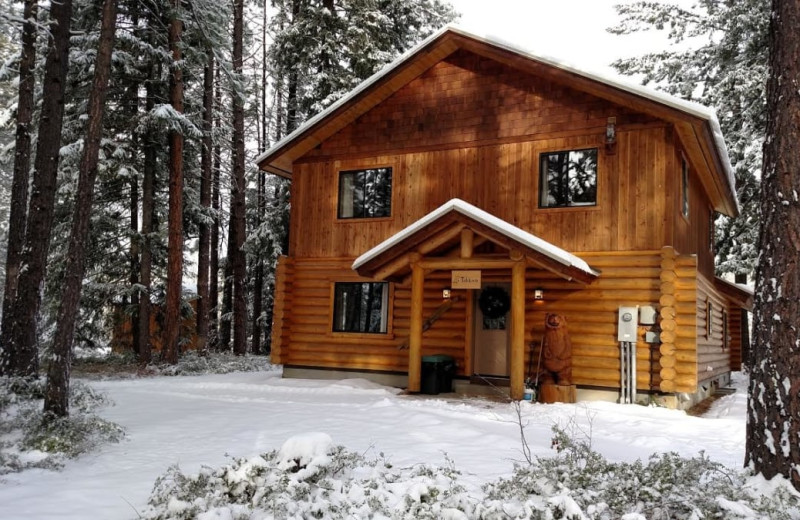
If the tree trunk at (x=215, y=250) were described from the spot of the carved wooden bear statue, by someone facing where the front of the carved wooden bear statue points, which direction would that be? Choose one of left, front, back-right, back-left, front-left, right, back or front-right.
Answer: back-right

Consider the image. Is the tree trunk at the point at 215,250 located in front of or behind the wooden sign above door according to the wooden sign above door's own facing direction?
behind

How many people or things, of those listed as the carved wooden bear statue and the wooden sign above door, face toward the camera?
2

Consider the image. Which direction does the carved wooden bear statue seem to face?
toward the camera

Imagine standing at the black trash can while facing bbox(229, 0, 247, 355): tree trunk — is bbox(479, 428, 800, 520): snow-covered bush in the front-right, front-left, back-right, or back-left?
back-left

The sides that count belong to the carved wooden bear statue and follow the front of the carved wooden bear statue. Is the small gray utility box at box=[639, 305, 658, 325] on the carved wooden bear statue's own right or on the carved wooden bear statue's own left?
on the carved wooden bear statue's own left

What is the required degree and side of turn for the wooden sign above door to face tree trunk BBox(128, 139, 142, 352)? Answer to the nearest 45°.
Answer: approximately 135° to its right

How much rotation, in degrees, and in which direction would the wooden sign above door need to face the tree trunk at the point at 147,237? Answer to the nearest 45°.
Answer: approximately 135° to its right

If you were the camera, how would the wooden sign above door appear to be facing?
facing the viewer

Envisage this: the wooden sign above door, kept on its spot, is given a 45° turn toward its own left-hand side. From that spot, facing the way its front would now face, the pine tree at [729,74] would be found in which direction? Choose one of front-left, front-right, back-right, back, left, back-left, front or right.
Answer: left
